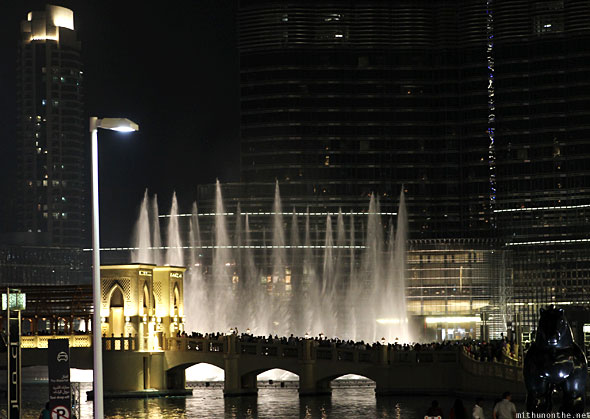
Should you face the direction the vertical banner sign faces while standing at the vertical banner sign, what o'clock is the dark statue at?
The dark statue is roughly at 9 o'clock from the vertical banner sign.

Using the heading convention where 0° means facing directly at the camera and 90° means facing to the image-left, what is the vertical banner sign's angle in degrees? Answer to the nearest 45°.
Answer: approximately 0°

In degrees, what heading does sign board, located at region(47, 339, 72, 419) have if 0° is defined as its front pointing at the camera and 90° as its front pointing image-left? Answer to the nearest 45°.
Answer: approximately 0°

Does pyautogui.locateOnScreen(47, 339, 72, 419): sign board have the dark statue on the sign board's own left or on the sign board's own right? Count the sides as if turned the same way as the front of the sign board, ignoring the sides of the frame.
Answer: on the sign board's own left

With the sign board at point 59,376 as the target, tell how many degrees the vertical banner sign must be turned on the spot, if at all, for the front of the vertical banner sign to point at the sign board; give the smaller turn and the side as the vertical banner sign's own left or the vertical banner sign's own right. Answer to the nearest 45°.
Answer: approximately 135° to the vertical banner sign's own left

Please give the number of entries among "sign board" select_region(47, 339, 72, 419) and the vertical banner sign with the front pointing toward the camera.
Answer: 2
